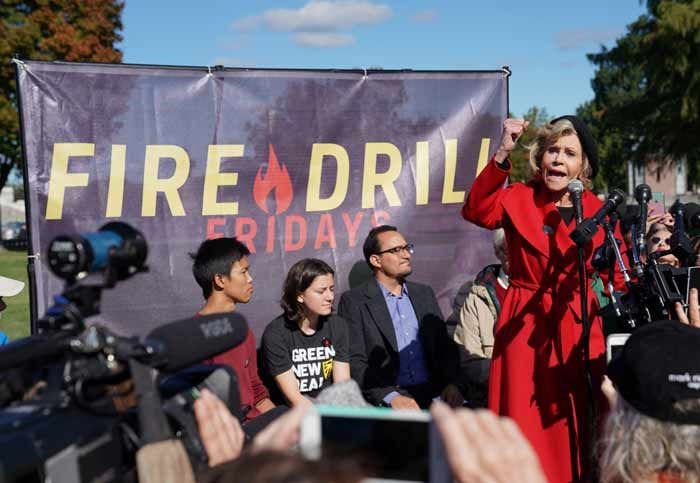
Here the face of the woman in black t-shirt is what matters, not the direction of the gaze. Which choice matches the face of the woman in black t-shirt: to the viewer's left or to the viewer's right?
to the viewer's right

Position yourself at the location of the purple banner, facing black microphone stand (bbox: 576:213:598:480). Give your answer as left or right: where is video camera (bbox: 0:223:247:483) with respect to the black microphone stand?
right

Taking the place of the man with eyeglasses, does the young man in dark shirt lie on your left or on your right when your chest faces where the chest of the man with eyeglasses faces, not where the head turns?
on your right

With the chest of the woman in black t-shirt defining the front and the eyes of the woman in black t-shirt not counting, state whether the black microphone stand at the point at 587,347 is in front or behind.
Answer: in front

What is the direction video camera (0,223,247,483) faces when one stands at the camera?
facing away from the viewer and to the right of the viewer

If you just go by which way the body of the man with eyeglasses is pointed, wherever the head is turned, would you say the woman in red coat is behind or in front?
in front
